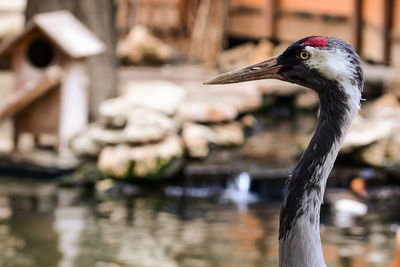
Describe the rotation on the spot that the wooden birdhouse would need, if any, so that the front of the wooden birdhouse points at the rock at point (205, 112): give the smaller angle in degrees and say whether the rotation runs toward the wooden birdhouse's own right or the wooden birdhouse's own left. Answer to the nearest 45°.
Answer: approximately 135° to the wooden birdhouse's own left

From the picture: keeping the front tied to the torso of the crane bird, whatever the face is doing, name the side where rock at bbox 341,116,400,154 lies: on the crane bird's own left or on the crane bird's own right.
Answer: on the crane bird's own right

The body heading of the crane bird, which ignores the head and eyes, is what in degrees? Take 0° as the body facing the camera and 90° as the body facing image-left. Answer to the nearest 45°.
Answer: approximately 90°

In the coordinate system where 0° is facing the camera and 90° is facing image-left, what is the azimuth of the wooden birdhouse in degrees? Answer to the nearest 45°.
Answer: approximately 45°

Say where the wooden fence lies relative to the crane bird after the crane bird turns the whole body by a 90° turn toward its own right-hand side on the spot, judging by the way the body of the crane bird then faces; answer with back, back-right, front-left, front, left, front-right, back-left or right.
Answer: front

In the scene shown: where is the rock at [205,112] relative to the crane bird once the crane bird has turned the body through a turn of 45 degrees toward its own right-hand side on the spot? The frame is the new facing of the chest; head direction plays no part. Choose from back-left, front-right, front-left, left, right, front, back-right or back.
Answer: front-right

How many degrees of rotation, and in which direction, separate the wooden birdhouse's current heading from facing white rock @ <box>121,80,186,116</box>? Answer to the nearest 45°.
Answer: approximately 135° to its left

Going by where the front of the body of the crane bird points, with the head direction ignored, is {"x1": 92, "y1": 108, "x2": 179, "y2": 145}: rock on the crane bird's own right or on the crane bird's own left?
on the crane bird's own right

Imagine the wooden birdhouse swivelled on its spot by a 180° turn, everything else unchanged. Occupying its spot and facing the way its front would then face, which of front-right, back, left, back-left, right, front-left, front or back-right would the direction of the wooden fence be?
front
